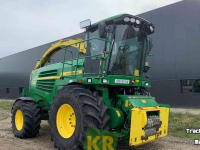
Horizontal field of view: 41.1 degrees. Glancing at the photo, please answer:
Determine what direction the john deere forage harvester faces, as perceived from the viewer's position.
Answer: facing the viewer and to the right of the viewer

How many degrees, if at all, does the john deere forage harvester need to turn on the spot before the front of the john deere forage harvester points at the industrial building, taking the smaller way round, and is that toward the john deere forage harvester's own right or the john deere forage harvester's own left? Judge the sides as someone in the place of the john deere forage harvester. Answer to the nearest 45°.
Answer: approximately 90° to the john deere forage harvester's own left
